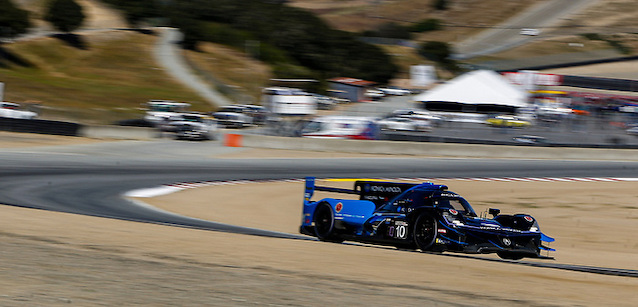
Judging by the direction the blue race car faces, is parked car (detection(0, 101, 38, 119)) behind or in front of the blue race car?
behind

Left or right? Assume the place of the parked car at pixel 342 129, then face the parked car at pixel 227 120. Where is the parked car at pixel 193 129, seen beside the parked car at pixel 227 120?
left

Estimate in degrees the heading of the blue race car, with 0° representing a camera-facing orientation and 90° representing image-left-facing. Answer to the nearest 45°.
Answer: approximately 315°

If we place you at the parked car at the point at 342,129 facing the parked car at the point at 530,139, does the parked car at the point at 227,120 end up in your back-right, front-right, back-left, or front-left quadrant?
back-left

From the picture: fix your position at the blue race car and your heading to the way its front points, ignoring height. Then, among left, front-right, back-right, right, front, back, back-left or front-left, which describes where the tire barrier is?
back

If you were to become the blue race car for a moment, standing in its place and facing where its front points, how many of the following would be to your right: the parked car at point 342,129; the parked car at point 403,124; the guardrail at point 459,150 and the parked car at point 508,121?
0

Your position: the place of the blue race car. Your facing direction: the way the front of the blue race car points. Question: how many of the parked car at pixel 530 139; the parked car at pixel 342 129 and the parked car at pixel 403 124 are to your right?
0

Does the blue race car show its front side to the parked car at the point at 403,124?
no
